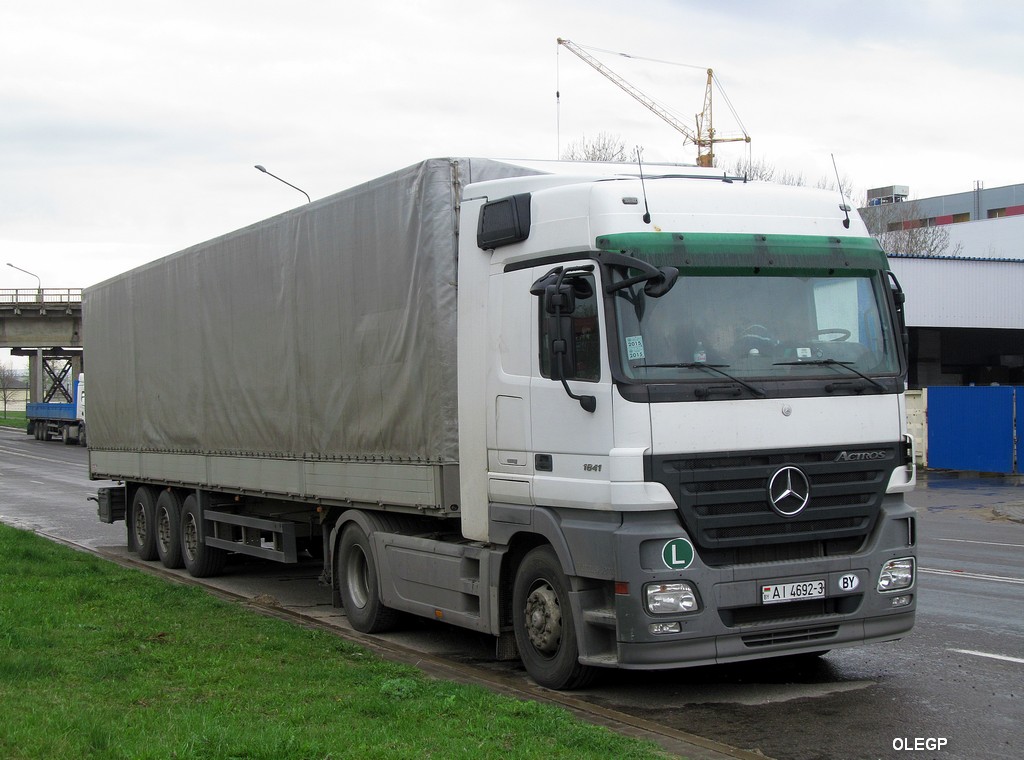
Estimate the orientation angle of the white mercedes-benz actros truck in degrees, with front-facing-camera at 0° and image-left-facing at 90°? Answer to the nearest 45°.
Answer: approximately 315°
